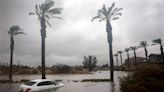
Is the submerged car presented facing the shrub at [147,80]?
no
